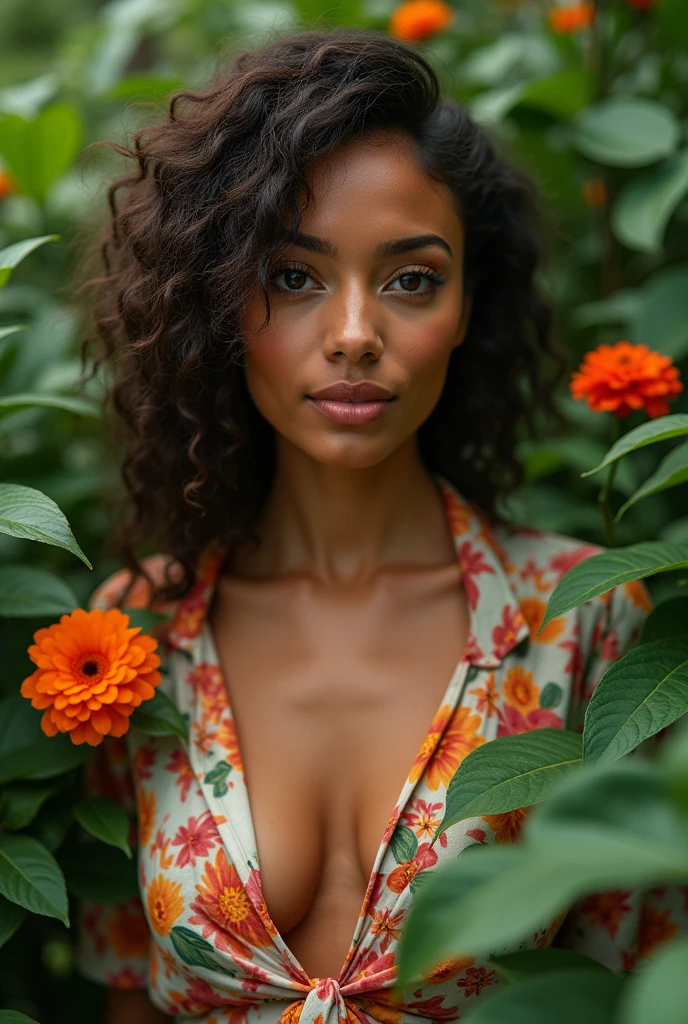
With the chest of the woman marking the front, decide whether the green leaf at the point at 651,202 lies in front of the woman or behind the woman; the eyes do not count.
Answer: behind

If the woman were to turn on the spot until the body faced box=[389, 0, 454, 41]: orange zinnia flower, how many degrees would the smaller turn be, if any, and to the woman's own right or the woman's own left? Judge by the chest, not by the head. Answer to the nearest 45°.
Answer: approximately 180°

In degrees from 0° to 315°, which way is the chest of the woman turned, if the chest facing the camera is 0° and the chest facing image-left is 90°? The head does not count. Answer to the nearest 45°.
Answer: approximately 0°
